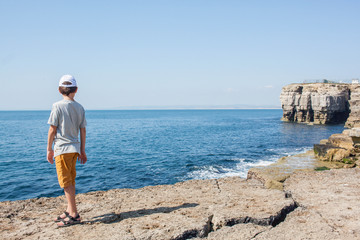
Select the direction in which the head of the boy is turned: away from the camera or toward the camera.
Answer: away from the camera

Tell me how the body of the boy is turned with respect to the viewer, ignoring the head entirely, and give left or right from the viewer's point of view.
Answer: facing away from the viewer and to the left of the viewer

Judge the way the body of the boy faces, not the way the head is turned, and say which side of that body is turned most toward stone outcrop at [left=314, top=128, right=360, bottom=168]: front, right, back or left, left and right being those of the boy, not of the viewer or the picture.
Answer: right
